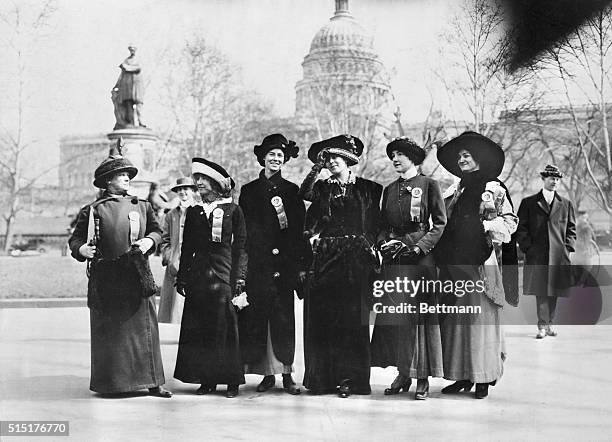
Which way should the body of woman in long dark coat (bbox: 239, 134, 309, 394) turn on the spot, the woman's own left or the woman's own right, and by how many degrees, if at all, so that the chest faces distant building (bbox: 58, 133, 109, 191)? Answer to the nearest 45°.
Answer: approximately 135° to the woman's own right

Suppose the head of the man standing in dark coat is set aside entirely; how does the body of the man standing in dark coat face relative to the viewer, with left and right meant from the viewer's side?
facing the viewer

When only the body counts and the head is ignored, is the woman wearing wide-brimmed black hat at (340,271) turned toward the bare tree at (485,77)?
no

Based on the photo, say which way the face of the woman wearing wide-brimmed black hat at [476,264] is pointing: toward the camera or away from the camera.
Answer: toward the camera

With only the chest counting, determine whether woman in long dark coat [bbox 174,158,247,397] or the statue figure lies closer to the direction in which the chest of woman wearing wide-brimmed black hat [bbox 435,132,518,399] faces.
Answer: the woman in long dark coat

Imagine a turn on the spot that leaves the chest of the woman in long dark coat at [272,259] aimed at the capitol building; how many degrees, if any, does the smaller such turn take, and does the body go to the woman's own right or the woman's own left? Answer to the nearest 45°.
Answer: approximately 180°

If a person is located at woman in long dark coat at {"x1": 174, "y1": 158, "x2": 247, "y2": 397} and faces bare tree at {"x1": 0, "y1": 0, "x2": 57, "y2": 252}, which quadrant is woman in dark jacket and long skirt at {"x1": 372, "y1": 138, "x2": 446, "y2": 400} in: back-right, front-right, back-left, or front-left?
back-right

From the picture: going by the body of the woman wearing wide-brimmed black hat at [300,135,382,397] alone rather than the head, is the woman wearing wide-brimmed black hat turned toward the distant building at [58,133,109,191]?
no

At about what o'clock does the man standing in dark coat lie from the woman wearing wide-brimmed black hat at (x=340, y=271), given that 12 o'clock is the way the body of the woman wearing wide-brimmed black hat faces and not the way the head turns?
The man standing in dark coat is roughly at 7 o'clock from the woman wearing wide-brimmed black hat.

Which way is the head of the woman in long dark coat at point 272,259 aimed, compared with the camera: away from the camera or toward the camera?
toward the camera

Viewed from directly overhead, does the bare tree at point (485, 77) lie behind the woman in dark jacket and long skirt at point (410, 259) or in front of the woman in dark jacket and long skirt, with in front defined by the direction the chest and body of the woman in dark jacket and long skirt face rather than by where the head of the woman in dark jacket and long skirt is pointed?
behind

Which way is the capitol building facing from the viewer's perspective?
toward the camera

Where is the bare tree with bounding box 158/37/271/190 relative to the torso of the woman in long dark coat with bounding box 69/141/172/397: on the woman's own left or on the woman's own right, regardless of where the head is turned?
on the woman's own left

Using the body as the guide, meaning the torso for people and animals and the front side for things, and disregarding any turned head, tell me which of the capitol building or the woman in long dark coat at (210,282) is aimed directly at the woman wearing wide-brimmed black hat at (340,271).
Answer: the capitol building

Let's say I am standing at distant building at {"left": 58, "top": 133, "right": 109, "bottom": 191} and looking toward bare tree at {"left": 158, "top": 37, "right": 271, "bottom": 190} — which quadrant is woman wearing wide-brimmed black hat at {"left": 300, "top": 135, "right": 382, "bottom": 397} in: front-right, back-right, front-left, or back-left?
front-right

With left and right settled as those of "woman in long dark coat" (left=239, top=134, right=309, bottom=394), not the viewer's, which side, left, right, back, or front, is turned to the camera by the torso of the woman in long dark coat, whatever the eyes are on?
front
